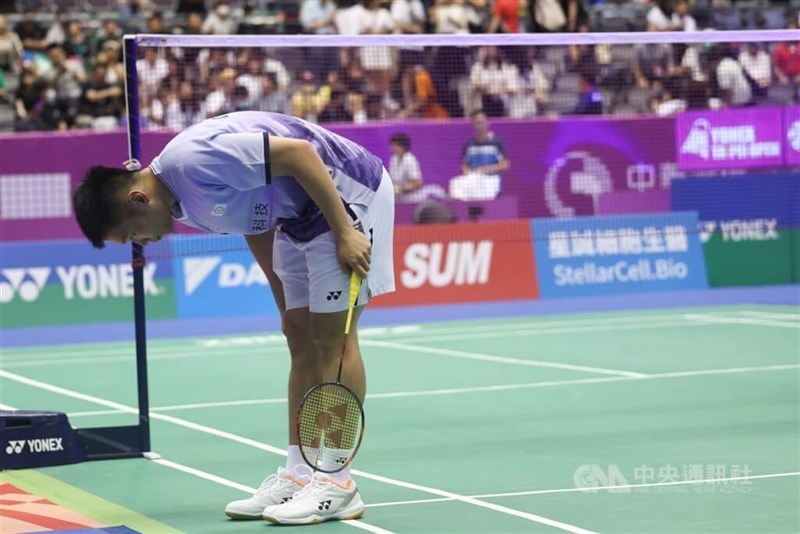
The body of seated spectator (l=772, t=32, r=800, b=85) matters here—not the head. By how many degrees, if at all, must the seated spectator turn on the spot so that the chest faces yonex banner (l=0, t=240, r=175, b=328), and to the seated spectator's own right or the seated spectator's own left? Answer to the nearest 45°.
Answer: approximately 45° to the seated spectator's own right

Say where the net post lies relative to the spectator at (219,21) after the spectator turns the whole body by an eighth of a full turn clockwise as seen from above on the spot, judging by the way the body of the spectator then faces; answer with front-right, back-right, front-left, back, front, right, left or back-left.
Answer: front-left

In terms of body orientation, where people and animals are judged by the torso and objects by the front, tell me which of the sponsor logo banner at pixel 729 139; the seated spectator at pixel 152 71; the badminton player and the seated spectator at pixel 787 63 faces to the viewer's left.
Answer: the badminton player

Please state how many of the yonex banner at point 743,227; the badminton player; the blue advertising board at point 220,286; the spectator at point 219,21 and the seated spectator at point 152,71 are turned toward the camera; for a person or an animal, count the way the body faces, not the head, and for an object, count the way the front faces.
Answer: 4

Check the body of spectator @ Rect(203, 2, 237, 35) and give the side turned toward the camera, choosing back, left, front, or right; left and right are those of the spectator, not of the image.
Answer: front

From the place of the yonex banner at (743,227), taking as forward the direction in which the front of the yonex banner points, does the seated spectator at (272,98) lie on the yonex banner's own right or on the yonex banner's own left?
on the yonex banner's own right

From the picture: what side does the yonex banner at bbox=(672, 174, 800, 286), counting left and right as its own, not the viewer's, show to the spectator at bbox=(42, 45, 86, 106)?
right

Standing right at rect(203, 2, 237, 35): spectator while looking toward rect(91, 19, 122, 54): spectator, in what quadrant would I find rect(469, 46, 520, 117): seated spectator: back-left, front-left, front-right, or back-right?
back-left

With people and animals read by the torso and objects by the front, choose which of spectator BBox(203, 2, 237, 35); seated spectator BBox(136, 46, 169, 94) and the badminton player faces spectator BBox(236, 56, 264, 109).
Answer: spectator BBox(203, 2, 237, 35)

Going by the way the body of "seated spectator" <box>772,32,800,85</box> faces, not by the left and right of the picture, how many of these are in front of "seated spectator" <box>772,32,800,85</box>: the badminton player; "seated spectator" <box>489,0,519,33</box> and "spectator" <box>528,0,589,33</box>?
1

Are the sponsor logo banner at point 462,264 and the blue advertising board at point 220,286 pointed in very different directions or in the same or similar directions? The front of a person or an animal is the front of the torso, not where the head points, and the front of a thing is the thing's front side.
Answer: same or similar directions

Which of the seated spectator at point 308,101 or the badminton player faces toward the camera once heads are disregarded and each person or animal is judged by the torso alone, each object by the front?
the seated spectator

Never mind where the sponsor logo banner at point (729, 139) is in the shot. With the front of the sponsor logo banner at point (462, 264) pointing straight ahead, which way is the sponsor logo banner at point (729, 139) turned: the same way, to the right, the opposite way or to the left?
the same way

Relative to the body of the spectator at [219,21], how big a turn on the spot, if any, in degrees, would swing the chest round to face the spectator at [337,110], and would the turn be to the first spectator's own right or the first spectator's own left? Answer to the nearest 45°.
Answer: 0° — they already face them

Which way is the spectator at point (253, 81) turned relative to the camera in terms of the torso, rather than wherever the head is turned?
toward the camera

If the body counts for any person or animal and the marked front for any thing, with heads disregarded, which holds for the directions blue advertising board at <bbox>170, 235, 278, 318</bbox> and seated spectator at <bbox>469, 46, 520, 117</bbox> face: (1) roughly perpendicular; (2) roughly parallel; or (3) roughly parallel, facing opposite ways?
roughly parallel

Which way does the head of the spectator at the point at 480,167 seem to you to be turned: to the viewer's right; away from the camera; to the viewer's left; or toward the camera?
toward the camera

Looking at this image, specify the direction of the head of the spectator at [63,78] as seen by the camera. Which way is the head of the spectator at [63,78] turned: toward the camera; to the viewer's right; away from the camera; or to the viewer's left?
toward the camera

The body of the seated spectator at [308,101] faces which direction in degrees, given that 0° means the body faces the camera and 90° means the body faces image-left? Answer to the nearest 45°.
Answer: approximately 0°

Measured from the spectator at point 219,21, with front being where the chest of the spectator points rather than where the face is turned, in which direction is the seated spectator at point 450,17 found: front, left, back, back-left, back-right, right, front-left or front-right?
left

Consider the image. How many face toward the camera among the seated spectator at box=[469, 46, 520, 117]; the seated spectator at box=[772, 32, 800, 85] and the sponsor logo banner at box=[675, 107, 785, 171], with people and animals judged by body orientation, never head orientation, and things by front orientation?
3

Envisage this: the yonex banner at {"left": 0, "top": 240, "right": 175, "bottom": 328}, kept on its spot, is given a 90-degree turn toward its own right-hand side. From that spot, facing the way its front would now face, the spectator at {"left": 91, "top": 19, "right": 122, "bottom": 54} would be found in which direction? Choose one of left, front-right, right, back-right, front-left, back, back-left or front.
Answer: right
